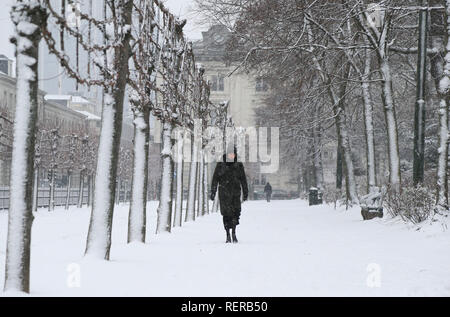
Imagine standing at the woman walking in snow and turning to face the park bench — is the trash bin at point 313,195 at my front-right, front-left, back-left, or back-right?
front-left

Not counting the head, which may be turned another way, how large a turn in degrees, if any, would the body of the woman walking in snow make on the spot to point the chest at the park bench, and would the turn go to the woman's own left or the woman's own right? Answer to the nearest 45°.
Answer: approximately 135° to the woman's own left

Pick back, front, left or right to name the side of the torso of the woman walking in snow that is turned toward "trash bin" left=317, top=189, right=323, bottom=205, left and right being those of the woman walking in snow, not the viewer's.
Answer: back

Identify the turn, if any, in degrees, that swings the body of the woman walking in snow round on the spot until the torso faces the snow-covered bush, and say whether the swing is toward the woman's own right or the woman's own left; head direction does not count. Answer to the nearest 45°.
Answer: approximately 90° to the woman's own left

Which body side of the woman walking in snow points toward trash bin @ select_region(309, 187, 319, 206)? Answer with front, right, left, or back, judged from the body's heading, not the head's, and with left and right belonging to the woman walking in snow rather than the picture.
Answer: back

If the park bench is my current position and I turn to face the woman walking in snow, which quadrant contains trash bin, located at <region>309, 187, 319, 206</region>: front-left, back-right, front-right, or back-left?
back-right

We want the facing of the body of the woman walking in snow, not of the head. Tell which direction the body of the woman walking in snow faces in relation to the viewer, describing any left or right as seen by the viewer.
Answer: facing the viewer
